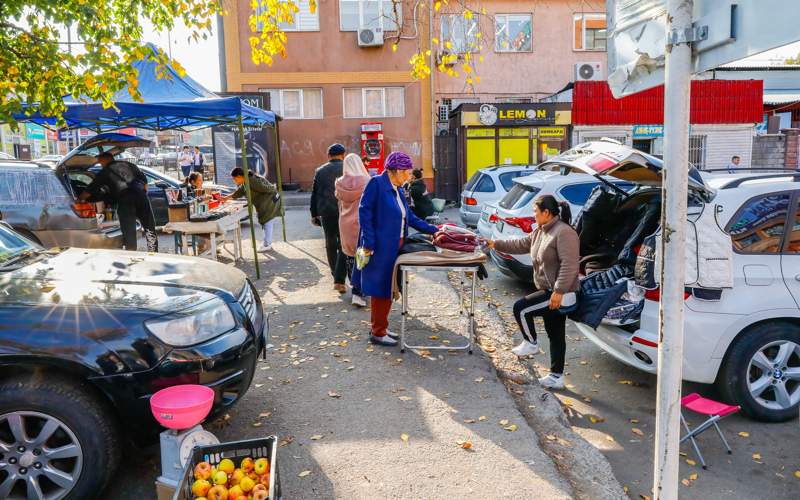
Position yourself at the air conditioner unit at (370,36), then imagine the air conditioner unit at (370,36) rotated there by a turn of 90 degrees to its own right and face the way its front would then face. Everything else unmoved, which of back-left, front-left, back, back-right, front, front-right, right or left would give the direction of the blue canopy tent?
left

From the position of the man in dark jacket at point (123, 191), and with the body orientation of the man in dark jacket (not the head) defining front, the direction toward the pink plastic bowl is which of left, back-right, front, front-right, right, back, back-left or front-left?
back-left

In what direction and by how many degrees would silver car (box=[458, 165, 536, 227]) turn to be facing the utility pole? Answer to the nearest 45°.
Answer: approximately 135° to its right

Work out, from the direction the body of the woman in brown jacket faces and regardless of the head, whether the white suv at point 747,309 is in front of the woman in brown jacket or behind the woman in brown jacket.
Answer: behind

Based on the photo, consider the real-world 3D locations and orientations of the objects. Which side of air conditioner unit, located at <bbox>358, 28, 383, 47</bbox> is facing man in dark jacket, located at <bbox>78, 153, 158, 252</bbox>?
front

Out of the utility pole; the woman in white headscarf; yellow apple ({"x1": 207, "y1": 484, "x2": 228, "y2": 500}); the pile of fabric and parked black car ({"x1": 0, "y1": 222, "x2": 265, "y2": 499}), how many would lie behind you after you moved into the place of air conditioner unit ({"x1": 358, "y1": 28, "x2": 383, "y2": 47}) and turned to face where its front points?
0

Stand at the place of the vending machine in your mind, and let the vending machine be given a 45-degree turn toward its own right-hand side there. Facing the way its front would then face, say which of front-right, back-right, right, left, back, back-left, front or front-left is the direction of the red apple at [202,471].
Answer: front-left

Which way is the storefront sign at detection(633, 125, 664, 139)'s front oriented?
toward the camera

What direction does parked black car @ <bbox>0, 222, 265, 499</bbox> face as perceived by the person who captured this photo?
facing to the right of the viewer

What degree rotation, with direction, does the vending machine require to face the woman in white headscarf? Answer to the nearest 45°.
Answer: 0° — it already faces them

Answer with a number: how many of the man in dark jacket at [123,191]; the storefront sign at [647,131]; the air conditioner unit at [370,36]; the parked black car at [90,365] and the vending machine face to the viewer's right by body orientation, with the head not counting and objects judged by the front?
1

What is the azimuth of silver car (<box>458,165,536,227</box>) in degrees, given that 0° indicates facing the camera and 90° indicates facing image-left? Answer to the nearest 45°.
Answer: approximately 225°

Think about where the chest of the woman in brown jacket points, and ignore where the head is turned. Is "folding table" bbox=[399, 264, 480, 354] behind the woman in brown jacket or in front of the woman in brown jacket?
in front

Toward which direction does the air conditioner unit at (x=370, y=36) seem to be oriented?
toward the camera

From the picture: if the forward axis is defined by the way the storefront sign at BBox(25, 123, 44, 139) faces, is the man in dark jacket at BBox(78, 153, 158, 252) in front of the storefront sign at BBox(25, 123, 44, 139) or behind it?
in front

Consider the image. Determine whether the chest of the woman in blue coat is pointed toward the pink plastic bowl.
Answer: no

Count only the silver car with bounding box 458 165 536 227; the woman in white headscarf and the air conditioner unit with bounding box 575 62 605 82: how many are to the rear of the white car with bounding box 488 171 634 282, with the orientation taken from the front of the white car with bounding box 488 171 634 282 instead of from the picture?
1

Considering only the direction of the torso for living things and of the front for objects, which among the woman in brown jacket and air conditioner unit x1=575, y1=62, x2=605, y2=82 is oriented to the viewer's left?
the woman in brown jacket

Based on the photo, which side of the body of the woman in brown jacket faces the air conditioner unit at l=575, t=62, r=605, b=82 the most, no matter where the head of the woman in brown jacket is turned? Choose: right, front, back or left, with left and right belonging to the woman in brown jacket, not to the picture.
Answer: right

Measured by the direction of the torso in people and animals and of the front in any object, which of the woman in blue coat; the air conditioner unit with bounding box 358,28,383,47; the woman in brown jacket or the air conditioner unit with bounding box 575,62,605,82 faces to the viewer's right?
the woman in blue coat

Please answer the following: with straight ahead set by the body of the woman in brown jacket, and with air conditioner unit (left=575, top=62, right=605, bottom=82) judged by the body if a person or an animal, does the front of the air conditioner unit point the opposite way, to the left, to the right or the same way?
to the left

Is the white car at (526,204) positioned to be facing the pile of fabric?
no

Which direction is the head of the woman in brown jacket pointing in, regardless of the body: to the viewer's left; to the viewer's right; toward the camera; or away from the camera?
to the viewer's left
